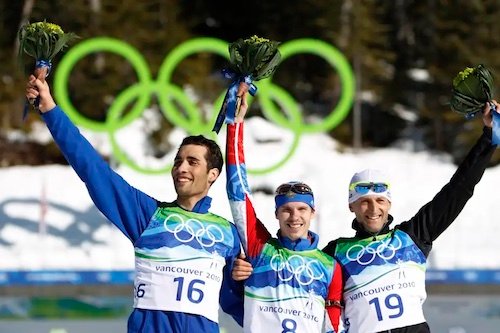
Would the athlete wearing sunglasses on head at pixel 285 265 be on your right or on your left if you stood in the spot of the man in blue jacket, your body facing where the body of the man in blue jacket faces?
on your left

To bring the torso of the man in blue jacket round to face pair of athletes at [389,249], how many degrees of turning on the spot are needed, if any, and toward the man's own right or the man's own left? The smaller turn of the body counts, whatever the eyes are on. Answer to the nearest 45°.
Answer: approximately 90° to the man's own left

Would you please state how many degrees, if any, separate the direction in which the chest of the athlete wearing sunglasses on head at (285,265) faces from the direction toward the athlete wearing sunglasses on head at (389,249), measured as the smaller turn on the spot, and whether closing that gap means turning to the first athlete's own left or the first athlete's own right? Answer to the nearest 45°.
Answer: approximately 90° to the first athlete's own left

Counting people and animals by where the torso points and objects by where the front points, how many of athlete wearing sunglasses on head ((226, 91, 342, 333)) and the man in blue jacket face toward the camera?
2

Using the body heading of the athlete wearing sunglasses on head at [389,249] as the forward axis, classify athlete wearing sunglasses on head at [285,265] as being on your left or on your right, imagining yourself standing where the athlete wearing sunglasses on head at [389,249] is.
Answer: on your right
